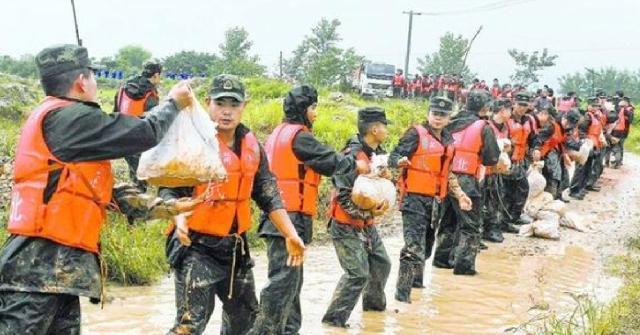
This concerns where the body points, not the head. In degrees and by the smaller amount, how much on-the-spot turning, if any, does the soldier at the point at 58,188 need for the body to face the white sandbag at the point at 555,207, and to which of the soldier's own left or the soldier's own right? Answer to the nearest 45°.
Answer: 0° — they already face it

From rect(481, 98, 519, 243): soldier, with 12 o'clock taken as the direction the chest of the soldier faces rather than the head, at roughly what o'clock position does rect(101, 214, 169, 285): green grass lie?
The green grass is roughly at 3 o'clock from the soldier.

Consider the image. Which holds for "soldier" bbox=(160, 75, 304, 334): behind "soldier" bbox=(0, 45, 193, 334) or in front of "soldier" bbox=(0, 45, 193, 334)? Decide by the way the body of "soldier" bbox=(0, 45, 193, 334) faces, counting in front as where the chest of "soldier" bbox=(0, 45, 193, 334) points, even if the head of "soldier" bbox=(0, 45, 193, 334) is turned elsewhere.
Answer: in front

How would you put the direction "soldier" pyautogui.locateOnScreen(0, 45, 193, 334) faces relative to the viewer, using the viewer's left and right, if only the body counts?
facing away from the viewer and to the right of the viewer

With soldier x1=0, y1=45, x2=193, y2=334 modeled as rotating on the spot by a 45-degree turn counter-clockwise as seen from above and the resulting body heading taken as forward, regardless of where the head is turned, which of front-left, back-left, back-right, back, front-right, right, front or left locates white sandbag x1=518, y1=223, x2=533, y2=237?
front-right

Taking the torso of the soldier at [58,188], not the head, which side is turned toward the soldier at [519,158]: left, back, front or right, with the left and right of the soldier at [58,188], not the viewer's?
front

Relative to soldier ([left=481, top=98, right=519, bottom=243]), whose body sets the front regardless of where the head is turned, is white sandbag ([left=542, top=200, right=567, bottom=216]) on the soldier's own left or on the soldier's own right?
on the soldier's own left

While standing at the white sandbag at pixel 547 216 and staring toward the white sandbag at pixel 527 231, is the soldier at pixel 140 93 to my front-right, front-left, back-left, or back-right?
front-right

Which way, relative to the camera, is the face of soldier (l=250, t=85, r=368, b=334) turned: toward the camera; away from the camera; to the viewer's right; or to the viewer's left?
to the viewer's right

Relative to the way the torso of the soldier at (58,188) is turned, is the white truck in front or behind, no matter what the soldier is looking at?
in front

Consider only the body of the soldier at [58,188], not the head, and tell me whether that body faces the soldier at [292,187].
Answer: yes
